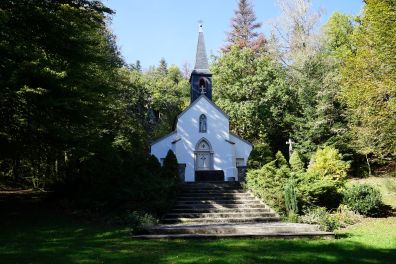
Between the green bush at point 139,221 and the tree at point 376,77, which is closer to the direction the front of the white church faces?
the green bush

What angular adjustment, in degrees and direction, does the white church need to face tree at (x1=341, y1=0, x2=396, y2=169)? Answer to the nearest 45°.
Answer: approximately 45° to its left

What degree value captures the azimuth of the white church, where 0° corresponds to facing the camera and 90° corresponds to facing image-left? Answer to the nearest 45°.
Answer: approximately 0°

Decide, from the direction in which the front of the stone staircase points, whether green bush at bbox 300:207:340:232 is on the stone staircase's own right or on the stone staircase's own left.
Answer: on the stone staircase's own left

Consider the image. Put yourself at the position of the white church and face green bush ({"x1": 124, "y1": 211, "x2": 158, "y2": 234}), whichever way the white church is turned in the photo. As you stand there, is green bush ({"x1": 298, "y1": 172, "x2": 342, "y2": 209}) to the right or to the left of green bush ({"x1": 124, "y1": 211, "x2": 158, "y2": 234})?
left

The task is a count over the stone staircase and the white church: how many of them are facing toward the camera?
2

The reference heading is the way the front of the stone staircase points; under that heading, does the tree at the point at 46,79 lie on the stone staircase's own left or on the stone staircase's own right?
on the stone staircase's own right

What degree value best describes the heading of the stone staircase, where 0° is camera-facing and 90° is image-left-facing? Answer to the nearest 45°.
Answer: approximately 0°

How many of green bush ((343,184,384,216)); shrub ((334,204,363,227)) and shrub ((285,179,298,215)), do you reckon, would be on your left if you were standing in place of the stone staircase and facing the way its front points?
3

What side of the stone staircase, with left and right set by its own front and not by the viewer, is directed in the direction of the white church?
back

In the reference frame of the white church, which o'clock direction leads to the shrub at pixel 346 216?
The shrub is roughly at 11 o'clock from the white church.
